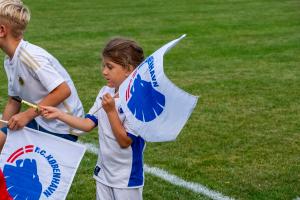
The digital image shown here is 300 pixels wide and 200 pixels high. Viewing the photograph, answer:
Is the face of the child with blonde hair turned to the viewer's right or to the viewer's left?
to the viewer's left

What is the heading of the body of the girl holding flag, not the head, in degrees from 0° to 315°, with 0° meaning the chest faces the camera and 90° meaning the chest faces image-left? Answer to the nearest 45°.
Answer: approximately 45°

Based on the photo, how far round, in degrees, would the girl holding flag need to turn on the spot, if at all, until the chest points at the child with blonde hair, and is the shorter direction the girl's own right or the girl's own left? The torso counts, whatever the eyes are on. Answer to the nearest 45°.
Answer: approximately 90° to the girl's own right
